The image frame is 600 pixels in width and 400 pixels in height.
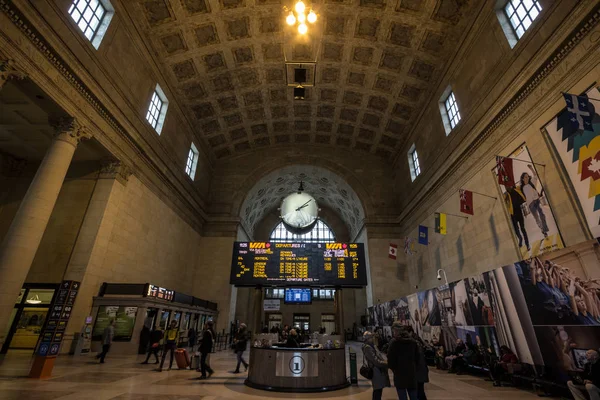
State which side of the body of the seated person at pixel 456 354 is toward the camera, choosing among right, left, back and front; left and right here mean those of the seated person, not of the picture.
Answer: left

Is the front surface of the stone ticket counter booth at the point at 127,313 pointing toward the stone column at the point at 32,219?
no

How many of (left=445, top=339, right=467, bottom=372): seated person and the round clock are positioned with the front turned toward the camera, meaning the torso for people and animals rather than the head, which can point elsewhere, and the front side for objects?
1

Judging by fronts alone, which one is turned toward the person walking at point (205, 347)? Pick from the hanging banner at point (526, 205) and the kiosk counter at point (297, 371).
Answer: the hanging banner

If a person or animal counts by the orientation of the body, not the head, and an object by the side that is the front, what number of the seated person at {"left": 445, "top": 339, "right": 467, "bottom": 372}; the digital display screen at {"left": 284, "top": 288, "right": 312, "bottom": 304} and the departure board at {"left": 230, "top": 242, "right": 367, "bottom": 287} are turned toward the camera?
2

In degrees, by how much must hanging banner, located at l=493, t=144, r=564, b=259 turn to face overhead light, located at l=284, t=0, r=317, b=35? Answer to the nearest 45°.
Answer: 0° — it already faces it

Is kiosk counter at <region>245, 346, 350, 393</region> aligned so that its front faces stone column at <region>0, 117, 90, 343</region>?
no

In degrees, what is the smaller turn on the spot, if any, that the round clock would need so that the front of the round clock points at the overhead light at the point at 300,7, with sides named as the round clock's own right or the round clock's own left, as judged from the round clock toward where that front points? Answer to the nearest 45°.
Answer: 0° — it already faces it

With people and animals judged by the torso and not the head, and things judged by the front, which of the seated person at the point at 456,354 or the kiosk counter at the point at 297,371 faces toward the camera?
the kiosk counter

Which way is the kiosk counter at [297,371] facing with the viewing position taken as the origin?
facing the viewer

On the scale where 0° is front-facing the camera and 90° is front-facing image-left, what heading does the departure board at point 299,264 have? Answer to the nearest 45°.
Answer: approximately 0°

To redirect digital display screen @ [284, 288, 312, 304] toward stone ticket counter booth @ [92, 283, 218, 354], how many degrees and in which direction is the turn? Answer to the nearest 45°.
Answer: approximately 45° to its right

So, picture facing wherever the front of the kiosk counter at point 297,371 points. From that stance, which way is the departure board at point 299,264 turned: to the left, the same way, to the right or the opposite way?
the same way

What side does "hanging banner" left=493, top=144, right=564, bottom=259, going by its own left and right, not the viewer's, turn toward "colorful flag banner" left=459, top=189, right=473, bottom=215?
right

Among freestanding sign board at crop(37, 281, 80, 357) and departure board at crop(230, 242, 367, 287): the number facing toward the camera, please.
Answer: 2

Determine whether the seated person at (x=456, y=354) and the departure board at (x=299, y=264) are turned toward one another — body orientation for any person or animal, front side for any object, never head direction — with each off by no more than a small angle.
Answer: no

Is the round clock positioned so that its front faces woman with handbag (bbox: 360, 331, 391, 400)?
yes

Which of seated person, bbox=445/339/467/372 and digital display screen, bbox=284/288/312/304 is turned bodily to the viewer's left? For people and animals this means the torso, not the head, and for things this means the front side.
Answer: the seated person

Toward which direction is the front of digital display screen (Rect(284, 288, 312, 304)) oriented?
toward the camera

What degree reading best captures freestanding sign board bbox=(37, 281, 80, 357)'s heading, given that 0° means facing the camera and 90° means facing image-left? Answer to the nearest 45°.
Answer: approximately 0°
